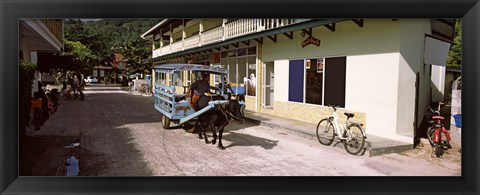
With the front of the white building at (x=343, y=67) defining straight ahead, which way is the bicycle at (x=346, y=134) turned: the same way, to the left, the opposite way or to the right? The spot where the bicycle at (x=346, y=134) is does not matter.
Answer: to the right

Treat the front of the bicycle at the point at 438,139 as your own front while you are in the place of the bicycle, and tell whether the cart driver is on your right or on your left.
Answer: on your left

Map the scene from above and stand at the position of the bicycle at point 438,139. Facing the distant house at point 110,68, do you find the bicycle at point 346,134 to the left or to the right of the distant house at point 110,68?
left

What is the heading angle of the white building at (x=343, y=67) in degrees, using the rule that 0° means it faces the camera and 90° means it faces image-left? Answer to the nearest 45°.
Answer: approximately 45°

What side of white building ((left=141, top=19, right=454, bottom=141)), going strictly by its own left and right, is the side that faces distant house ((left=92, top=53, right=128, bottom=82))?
right

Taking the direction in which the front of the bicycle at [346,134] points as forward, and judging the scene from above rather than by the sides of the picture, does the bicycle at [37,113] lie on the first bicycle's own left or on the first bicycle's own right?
on the first bicycle's own left

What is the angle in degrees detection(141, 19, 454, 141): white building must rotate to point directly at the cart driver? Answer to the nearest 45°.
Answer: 0° — it already faces them

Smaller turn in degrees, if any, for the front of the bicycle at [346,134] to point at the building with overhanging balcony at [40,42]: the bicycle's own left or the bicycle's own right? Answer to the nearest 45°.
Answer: approximately 45° to the bicycle's own left
